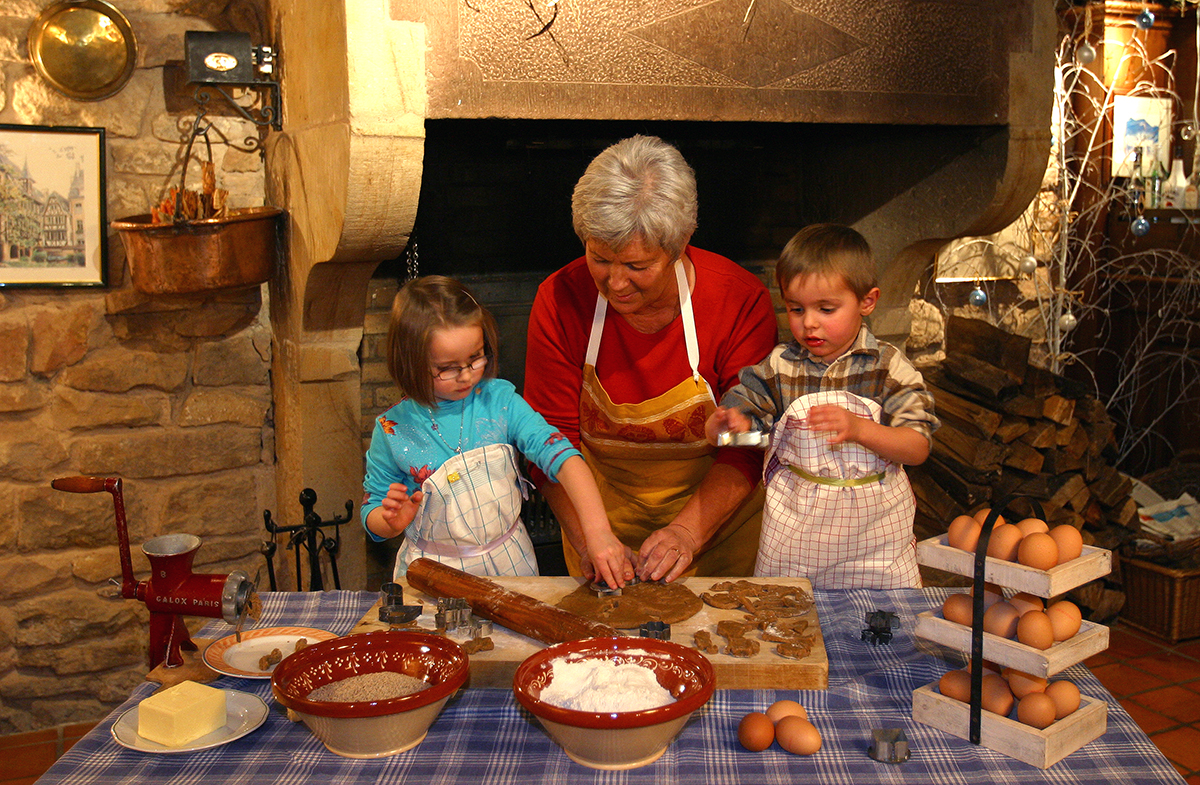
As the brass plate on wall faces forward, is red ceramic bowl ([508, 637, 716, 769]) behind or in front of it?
in front

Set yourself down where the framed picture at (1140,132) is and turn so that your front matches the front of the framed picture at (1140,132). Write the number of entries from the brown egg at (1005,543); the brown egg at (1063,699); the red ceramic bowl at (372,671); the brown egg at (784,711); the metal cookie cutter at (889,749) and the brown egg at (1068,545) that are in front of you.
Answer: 6

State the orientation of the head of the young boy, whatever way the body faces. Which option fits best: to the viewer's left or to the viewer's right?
to the viewer's left

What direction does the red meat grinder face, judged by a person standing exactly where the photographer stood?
facing to the right of the viewer

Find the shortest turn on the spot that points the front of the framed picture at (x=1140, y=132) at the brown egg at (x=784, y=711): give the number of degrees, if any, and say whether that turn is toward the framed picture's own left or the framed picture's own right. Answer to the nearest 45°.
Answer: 0° — it already faces it

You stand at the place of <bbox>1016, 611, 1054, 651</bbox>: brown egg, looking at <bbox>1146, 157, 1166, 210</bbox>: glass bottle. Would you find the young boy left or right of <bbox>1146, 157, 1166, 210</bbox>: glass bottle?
left

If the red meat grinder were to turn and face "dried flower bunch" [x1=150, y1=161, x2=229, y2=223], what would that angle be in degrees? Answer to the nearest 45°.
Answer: approximately 90° to its left

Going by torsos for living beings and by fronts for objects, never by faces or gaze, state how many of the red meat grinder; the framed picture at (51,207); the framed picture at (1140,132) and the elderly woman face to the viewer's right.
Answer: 1
